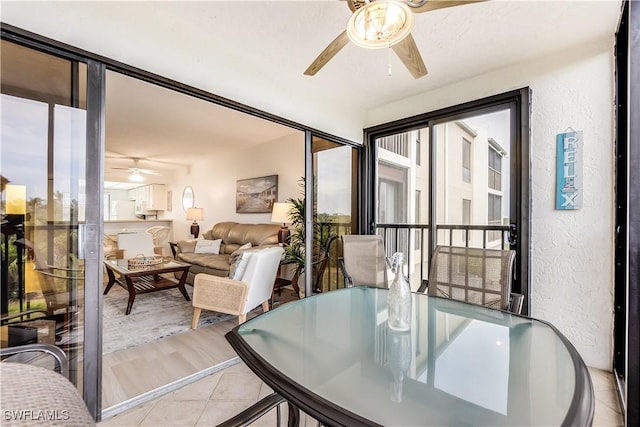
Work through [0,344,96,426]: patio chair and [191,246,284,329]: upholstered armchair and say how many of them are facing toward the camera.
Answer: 0

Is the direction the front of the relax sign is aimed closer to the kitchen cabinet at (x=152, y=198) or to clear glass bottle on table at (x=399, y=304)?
the clear glass bottle on table

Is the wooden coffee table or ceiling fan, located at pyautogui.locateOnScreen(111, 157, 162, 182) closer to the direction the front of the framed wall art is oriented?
the wooden coffee table

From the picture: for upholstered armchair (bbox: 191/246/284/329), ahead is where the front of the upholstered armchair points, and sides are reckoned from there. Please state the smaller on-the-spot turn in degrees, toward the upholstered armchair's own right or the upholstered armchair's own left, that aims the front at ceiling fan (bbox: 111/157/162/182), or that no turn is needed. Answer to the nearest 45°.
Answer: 0° — it already faces it

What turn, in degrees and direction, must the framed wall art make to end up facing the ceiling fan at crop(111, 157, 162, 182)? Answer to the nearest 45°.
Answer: approximately 90° to its right

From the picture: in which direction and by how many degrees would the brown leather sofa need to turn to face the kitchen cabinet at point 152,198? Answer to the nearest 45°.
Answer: approximately 90° to its right

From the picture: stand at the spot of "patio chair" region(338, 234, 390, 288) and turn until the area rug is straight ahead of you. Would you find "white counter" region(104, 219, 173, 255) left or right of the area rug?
right

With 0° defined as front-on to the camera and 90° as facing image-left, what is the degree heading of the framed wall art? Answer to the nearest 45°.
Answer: approximately 45°

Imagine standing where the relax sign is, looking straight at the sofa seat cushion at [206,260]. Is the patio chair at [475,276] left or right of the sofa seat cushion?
left

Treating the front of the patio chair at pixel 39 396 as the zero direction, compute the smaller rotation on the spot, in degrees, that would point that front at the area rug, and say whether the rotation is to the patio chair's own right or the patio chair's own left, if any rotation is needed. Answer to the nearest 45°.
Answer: approximately 90° to the patio chair's own left

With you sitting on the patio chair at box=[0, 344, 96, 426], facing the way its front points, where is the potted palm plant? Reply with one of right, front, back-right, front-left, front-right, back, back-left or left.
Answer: front-left

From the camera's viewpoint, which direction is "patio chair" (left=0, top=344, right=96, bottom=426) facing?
to the viewer's right

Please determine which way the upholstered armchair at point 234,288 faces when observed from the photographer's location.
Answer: facing away from the viewer and to the left of the viewer

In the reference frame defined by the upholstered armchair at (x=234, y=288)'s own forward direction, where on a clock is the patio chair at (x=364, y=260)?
The patio chair is roughly at 5 o'clock from the upholstered armchair.

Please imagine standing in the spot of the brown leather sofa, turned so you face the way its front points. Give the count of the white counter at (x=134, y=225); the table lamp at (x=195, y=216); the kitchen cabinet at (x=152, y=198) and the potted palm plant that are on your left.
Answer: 1
